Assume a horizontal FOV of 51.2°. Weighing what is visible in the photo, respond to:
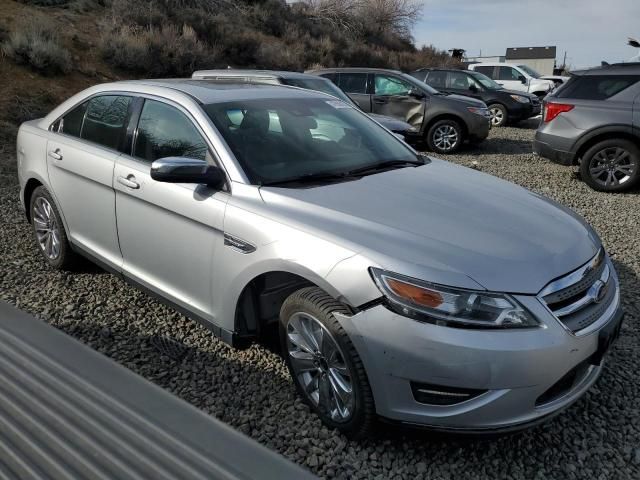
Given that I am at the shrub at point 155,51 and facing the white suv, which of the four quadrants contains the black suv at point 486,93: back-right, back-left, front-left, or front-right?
front-right

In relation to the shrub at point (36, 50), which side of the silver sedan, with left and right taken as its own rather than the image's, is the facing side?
back

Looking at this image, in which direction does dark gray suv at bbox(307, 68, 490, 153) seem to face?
to the viewer's right

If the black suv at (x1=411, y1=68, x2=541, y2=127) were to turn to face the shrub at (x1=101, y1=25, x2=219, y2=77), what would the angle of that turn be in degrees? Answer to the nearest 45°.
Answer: approximately 135° to its right

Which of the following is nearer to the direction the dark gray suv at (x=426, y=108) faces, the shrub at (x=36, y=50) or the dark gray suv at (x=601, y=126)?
the dark gray suv at (x=601, y=126)

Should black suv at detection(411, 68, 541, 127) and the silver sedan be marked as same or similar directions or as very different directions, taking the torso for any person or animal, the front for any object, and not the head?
same or similar directions

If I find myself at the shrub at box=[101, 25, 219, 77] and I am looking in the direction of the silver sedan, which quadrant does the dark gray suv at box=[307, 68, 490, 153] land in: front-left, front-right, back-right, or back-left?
front-left

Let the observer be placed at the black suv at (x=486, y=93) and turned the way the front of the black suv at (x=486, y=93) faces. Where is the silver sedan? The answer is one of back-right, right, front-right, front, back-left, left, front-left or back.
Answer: front-right

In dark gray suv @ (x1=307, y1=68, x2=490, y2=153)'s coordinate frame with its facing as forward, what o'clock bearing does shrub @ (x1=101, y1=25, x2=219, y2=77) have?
The shrub is roughly at 7 o'clock from the dark gray suv.

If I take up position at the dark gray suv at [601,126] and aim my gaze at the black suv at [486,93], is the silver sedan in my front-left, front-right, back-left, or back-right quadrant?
back-left

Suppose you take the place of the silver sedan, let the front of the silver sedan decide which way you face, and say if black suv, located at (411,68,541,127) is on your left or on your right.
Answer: on your left
